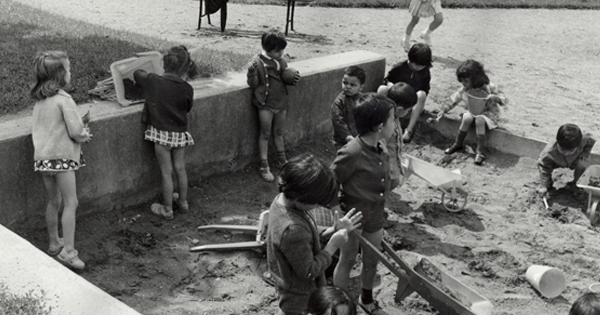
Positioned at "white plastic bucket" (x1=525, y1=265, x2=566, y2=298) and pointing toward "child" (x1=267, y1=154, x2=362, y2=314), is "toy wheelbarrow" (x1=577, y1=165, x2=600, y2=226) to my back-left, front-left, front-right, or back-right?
back-right

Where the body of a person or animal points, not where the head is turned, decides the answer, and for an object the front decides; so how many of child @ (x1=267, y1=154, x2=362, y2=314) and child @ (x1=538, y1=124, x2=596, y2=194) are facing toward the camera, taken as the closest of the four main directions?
1

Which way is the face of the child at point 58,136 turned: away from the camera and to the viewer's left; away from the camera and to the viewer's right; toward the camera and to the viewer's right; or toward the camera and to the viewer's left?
away from the camera and to the viewer's right

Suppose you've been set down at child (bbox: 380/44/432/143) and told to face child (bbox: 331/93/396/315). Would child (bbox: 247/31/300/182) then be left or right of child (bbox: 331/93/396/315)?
right

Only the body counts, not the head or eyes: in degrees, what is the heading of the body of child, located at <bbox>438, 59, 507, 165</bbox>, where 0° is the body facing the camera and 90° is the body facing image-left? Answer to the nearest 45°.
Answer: approximately 45°

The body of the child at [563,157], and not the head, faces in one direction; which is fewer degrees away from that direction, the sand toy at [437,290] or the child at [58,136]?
the sand toy
